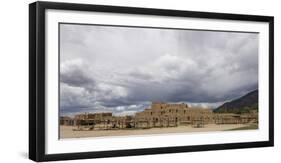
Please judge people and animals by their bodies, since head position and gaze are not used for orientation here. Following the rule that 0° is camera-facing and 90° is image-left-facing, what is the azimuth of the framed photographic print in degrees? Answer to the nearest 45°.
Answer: approximately 315°
